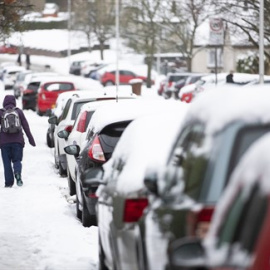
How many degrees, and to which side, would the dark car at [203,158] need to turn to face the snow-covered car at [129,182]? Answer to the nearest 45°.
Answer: approximately 45° to its right

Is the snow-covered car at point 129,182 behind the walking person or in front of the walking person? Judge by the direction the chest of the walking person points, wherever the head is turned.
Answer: behind

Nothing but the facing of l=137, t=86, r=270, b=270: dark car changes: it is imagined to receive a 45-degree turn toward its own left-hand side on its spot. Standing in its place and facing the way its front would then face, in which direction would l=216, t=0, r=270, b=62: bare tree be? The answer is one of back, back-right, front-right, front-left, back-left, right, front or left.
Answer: right

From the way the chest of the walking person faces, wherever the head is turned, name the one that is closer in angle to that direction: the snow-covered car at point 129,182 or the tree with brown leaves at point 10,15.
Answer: the tree with brown leaves

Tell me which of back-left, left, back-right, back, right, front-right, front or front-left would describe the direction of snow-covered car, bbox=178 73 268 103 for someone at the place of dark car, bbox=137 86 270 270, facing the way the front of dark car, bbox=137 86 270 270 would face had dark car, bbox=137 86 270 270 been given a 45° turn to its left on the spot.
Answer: right

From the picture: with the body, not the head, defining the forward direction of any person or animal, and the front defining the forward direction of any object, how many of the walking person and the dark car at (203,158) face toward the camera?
0

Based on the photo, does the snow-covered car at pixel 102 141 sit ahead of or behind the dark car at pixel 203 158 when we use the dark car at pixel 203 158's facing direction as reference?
ahead

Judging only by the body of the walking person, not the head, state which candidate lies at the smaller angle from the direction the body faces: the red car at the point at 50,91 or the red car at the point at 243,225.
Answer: the red car at the point at 50,91

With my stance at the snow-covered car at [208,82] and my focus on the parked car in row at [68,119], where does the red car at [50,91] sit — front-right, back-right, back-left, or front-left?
front-right

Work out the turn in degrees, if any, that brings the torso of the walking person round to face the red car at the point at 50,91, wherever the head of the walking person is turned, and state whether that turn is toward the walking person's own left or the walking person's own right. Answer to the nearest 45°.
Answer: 0° — they already face it

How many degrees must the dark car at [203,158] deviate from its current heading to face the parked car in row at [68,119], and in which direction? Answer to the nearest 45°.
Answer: approximately 45° to its right

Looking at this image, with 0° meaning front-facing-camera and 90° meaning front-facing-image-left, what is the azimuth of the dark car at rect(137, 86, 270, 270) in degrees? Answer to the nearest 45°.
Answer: approximately 135°

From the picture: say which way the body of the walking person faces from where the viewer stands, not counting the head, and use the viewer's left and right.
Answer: facing away from the viewer
